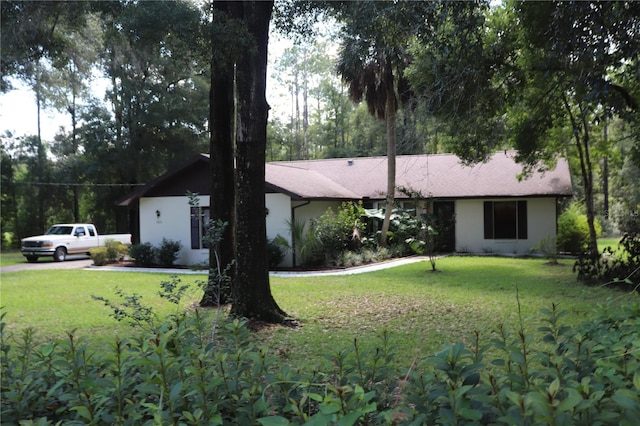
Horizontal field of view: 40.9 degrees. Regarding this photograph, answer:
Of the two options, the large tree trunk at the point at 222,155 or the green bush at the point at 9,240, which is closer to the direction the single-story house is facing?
the large tree trunk

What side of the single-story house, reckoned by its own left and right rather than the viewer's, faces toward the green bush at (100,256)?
right

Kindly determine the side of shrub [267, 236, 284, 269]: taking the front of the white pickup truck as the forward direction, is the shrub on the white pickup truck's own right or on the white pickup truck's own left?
on the white pickup truck's own left

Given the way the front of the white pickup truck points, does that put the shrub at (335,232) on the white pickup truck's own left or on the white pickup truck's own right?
on the white pickup truck's own left

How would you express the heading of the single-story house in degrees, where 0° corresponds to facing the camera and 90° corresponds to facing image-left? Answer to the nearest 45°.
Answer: approximately 0°

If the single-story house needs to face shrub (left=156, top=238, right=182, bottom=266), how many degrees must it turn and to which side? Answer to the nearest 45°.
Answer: approximately 90° to its right
